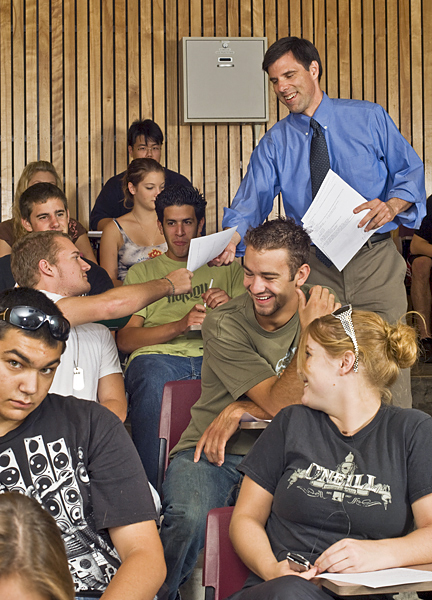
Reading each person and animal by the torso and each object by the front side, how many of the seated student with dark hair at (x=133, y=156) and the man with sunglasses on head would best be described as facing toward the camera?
2

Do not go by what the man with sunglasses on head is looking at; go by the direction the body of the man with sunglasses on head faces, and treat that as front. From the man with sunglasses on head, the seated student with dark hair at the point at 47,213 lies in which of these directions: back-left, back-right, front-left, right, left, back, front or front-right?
back

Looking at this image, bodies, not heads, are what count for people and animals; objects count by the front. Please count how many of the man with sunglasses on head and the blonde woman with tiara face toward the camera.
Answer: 2

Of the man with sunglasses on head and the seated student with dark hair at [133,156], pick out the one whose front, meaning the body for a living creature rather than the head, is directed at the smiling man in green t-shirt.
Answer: the seated student with dark hair

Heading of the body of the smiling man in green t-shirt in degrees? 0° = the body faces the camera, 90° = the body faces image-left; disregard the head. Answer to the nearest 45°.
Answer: approximately 315°

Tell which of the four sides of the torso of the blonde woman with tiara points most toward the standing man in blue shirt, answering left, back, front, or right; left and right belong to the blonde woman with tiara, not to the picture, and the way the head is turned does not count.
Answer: back
